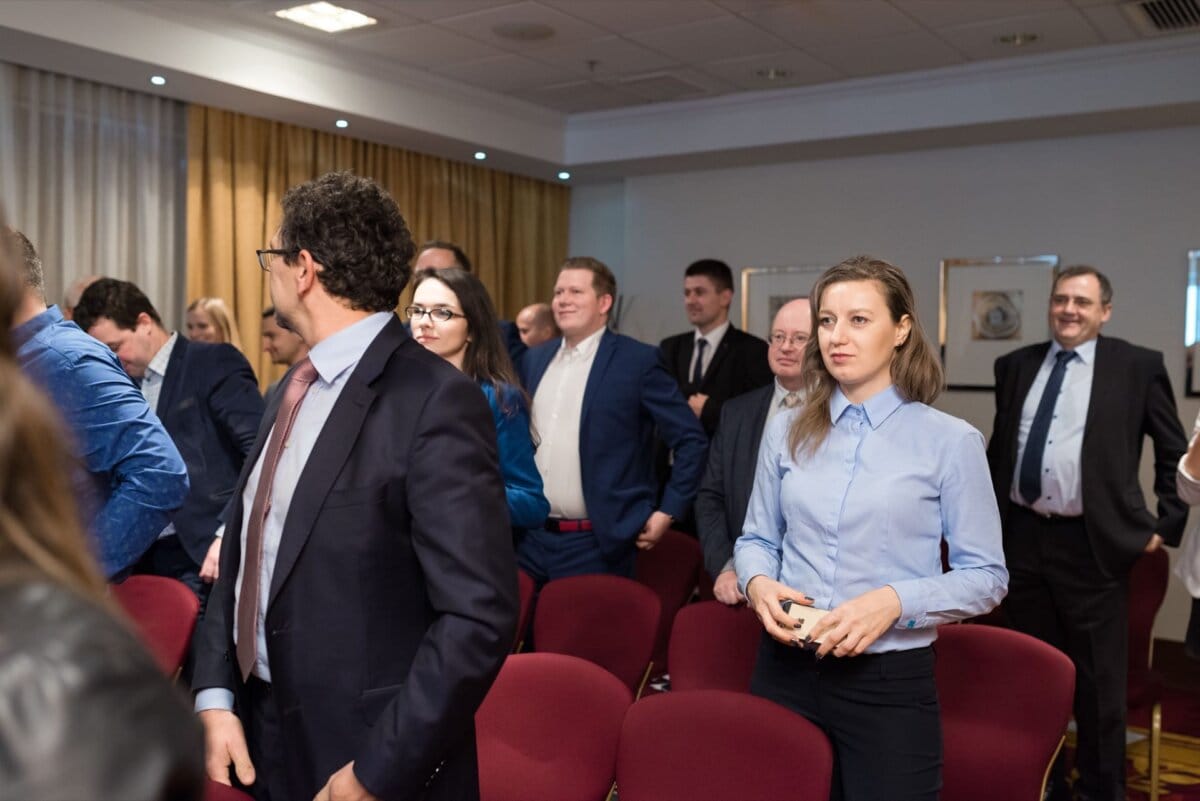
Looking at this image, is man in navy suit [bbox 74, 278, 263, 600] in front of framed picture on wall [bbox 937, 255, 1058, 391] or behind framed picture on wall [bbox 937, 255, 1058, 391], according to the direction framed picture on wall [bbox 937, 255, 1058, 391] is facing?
in front

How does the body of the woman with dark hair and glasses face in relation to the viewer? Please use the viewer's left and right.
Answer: facing the viewer and to the left of the viewer

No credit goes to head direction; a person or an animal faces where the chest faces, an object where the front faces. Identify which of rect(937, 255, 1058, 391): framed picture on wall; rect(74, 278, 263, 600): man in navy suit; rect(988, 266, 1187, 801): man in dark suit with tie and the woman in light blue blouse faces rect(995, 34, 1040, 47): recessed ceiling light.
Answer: the framed picture on wall

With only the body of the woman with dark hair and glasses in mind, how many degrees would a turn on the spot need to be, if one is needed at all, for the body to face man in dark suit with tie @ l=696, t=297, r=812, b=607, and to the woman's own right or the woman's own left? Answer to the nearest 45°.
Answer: approximately 135° to the woman's own left

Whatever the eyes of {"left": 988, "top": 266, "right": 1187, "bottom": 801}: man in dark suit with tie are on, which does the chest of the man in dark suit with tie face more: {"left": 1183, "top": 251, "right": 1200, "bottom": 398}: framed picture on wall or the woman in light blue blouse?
the woman in light blue blouse

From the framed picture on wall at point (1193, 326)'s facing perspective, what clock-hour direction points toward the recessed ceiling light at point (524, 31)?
The recessed ceiling light is roughly at 2 o'clock from the framed picture on wall.

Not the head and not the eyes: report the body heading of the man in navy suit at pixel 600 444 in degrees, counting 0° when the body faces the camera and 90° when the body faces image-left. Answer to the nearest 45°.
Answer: approximately 45°

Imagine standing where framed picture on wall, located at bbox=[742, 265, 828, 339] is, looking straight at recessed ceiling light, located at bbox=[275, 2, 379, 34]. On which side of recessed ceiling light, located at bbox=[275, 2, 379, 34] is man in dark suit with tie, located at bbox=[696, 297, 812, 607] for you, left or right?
left

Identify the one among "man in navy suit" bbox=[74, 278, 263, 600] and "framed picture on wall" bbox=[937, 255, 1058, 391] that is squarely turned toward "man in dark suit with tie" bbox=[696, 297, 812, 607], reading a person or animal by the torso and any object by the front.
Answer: the framed picture on wall

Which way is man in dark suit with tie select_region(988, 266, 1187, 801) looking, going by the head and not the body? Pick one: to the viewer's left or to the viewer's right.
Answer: to the viewer's left

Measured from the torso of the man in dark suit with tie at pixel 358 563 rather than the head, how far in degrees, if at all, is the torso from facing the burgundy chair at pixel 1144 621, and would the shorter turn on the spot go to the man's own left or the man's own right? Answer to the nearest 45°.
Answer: approximately 180°

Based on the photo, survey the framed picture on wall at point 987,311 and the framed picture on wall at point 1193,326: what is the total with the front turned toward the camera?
2

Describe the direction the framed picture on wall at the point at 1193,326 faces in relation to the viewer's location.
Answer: facing the viewer

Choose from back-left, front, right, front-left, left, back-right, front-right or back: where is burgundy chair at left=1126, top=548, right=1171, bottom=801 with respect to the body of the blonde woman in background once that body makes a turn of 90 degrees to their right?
back

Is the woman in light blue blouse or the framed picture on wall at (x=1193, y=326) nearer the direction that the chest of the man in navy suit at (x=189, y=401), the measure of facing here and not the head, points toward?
the woman in light blue blouse
